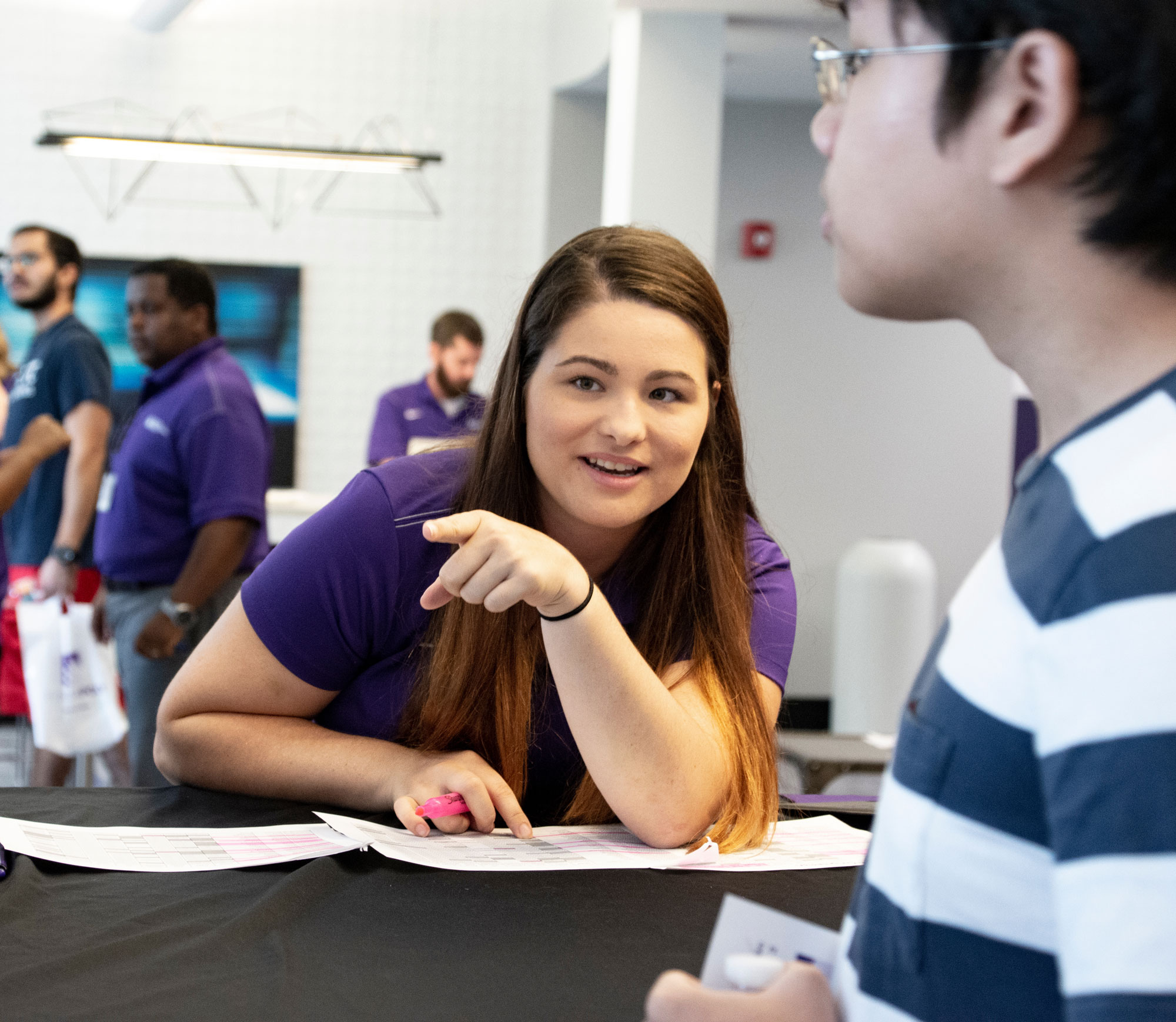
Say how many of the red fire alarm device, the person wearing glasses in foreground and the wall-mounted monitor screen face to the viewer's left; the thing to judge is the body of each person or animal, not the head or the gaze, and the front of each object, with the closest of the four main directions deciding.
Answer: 1

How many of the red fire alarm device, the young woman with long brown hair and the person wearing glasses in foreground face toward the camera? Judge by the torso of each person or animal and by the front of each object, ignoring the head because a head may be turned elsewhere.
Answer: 2

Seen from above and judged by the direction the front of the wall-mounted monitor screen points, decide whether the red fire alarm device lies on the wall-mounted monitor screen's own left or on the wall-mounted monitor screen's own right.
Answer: on the wall-mounted monitor screen's own left

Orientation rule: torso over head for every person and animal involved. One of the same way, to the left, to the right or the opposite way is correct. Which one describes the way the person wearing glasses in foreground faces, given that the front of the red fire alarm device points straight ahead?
to the right

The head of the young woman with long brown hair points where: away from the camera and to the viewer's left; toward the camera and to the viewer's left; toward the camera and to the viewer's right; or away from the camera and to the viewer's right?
toward the camera and to the viewer's right

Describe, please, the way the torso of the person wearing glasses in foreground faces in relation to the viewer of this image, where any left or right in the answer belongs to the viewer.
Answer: facing to the left of the viewer

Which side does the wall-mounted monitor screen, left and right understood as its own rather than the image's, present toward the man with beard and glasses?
front

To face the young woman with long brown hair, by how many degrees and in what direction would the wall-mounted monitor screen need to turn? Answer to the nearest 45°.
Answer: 0° — it already faces them

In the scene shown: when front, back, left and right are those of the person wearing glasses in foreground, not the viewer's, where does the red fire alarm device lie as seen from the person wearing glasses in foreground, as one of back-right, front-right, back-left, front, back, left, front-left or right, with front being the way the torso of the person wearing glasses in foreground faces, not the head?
right

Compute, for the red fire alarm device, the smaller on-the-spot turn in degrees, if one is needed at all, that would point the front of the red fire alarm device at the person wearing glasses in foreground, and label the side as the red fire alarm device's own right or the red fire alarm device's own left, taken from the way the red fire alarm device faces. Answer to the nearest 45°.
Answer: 0° — it already faces them

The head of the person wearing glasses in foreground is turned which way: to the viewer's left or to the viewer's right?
to the viewer's left

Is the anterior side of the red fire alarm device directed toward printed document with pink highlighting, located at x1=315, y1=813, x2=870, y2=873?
yes
